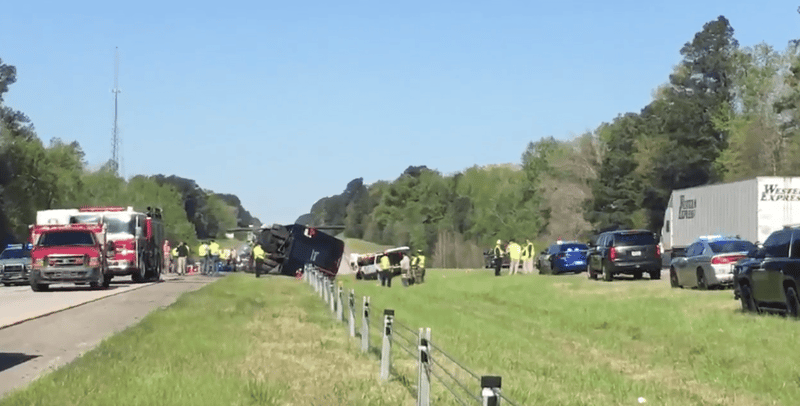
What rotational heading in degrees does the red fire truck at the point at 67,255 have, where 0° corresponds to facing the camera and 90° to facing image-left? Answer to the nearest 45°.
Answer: approximately 0°

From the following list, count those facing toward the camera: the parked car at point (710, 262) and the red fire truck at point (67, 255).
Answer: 1

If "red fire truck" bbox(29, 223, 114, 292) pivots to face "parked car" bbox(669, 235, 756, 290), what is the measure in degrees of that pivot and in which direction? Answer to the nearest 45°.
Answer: approximately 45° to its left

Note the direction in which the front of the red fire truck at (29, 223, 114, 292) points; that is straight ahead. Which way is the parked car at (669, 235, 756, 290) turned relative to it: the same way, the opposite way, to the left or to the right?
the opposite way

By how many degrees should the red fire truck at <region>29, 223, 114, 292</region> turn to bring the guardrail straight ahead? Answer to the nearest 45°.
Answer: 0° — it already faces it

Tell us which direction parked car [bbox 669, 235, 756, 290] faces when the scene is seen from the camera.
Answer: facing away from the viewer and to the left of the viewer

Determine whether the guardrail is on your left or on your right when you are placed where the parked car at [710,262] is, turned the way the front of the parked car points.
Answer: on your left
